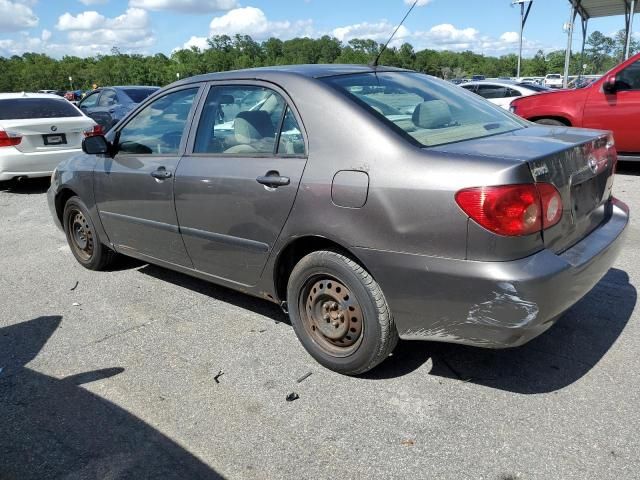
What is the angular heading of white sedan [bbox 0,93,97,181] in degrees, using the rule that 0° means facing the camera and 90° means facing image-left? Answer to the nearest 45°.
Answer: approximately 180°

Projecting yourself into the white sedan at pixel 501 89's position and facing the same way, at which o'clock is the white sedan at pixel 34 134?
the white sedan at pixel 34 134 is roughly at 9 o'clock from the white sedan at pixel 501 89.

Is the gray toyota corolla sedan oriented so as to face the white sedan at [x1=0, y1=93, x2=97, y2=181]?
yes

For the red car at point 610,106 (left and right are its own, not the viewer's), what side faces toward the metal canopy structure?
right

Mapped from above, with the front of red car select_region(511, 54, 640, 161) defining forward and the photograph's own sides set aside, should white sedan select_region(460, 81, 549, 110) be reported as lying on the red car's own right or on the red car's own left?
on the red car's own right

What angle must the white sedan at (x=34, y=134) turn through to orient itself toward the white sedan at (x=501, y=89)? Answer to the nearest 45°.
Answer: approximately 90° to its right

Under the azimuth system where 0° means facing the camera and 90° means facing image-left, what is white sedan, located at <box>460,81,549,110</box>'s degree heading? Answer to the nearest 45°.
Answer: approximately 135°

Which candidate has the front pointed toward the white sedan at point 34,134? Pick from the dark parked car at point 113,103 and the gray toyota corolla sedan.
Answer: the gray toyota corolla sedan

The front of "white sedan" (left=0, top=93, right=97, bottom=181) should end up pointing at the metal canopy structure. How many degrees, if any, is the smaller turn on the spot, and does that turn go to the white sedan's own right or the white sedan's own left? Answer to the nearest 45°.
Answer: approximately 90° to the white sedan's own right

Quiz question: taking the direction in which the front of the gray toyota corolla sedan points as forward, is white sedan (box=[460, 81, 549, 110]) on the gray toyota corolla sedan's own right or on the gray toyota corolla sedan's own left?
on the gray toyota corolla sedan's own right

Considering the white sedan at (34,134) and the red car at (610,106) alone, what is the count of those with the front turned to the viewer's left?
1

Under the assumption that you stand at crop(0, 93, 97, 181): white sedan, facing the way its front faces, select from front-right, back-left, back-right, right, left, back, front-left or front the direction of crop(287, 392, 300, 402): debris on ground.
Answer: back

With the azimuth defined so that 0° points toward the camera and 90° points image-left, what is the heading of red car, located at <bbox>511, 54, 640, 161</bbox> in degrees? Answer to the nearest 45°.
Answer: approximately 90°

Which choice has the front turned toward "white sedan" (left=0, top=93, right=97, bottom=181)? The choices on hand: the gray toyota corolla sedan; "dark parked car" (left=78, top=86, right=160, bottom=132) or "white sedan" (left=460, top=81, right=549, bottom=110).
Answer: the gray toyota corolla sedan

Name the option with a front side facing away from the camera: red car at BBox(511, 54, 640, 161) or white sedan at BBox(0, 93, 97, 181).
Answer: the white sedan

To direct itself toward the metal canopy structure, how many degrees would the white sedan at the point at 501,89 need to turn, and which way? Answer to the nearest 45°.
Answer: approximately 45° to its right

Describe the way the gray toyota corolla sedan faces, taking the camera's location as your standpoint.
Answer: facing away from the viewer and to the left of the viewer
